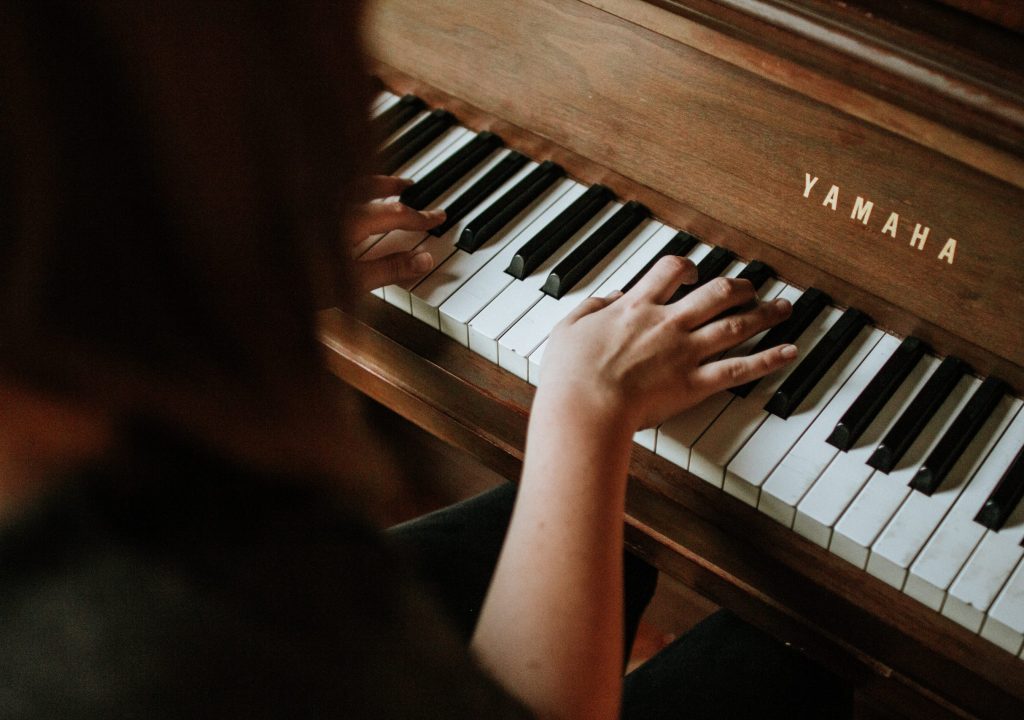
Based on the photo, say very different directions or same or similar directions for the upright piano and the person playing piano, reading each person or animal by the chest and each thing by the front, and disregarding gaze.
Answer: very different directions

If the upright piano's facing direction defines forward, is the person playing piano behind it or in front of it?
in front

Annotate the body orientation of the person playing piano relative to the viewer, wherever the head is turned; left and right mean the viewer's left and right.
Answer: facing away from the viewer and to the right of the viewer

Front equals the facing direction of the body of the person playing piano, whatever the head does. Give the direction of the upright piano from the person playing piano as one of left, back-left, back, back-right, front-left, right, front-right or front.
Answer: front

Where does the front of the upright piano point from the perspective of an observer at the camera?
facing the viewer and to the left of the viewer
